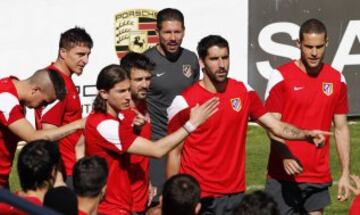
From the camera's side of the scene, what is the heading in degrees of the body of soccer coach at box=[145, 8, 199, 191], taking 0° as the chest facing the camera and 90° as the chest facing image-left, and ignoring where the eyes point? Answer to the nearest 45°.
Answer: approximately 0°

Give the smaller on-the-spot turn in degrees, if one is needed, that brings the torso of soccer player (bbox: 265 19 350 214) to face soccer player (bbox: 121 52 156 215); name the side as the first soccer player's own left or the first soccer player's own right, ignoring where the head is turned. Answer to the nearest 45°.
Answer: approximately 45° to the first soccer player's own right

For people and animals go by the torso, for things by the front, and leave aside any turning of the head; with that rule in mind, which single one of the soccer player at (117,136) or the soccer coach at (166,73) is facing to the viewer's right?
the soccer player at (117,136)

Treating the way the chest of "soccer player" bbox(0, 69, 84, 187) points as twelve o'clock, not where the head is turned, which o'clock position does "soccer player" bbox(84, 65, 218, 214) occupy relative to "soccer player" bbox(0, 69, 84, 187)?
"soccer player" bbox(84, 65, 218, 214) is roughly at 1 o'clock from "soccer player" bbox(0, 69, 84, 187).

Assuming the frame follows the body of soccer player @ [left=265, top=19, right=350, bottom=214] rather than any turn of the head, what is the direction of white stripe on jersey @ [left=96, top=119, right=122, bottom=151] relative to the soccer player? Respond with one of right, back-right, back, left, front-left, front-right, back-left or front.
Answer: front-right

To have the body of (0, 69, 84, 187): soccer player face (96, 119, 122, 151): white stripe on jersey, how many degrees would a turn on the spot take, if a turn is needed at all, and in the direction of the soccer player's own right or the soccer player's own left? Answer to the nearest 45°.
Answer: approximately 45° to the soccer player's own right

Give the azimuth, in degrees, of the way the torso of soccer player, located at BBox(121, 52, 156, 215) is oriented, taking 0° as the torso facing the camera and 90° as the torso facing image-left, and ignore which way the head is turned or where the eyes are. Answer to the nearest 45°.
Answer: approximately 315°

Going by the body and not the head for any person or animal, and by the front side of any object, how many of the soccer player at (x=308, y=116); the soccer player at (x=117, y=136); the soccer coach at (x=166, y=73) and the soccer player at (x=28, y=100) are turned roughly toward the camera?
2

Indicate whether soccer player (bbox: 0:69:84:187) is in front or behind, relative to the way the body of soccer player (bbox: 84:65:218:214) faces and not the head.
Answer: behind
